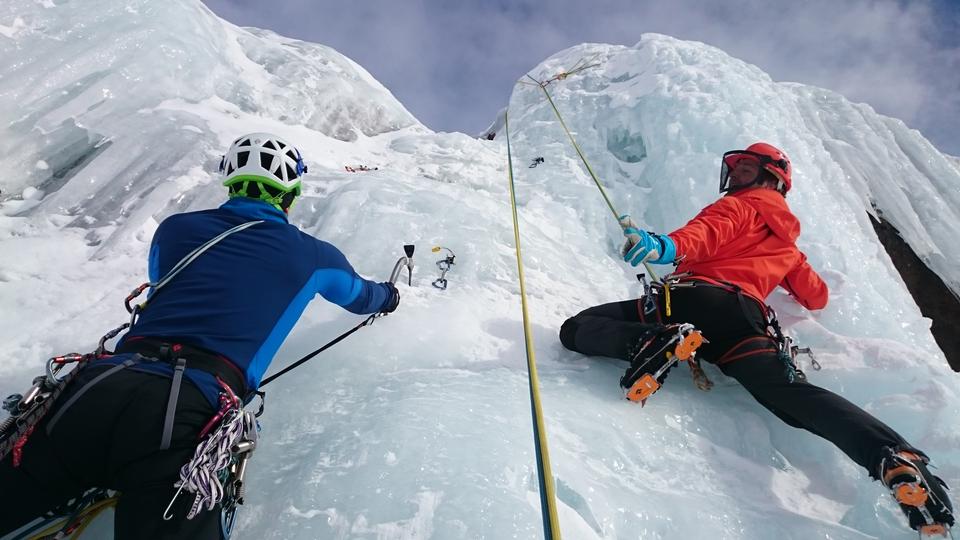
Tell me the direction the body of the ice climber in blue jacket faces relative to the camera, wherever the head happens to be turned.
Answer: away from the camera

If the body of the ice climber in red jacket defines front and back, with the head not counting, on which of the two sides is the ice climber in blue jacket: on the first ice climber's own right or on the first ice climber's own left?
on the first ice climber's own left

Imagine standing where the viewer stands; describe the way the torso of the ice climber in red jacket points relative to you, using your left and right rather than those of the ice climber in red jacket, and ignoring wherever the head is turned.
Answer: facing away from the viewer and to the left of the viewer

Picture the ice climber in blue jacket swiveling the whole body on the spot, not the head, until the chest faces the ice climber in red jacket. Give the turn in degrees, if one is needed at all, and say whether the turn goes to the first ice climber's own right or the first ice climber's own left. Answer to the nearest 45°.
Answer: approximately 90° to the first ice climber's own right

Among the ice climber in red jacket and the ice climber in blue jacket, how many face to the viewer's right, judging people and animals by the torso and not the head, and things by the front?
0
